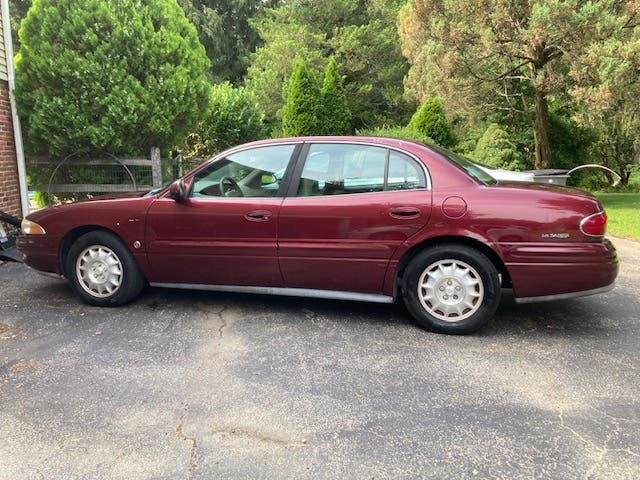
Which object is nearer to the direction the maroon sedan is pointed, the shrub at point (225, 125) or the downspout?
the downspout

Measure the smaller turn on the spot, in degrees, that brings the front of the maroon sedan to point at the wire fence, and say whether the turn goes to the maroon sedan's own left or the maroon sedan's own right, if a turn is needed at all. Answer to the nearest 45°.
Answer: approximately 45° to the maroon sedan's own right

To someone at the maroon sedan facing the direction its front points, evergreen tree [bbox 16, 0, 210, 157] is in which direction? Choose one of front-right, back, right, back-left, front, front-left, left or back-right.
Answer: front-right

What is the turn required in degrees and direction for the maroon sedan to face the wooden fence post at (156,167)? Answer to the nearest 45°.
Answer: approximately 45° to its right

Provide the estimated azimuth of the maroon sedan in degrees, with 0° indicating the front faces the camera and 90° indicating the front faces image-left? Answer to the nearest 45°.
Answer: approximately 90°

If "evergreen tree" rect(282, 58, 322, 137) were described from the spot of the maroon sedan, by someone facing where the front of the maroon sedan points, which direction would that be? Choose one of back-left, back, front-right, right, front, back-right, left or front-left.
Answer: right

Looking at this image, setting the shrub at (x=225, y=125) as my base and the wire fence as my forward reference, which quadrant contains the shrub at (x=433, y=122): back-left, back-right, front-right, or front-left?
back-left

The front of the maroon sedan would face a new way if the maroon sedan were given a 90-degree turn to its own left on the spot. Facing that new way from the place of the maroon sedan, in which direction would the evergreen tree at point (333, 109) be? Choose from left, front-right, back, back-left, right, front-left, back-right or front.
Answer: back

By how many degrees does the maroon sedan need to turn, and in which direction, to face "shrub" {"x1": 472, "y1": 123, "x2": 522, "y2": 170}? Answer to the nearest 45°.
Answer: approximately 135° to its right

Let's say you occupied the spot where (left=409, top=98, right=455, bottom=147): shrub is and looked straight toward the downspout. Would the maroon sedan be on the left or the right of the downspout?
left

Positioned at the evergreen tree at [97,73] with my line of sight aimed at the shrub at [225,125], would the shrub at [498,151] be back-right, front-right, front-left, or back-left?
front-right

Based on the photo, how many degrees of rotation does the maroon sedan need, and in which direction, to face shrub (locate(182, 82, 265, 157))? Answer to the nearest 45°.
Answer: approximately 90° to its right

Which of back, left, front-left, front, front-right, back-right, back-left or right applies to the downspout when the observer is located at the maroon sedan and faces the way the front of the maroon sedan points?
front-right

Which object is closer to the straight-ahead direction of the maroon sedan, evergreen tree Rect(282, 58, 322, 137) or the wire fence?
the wire fence
